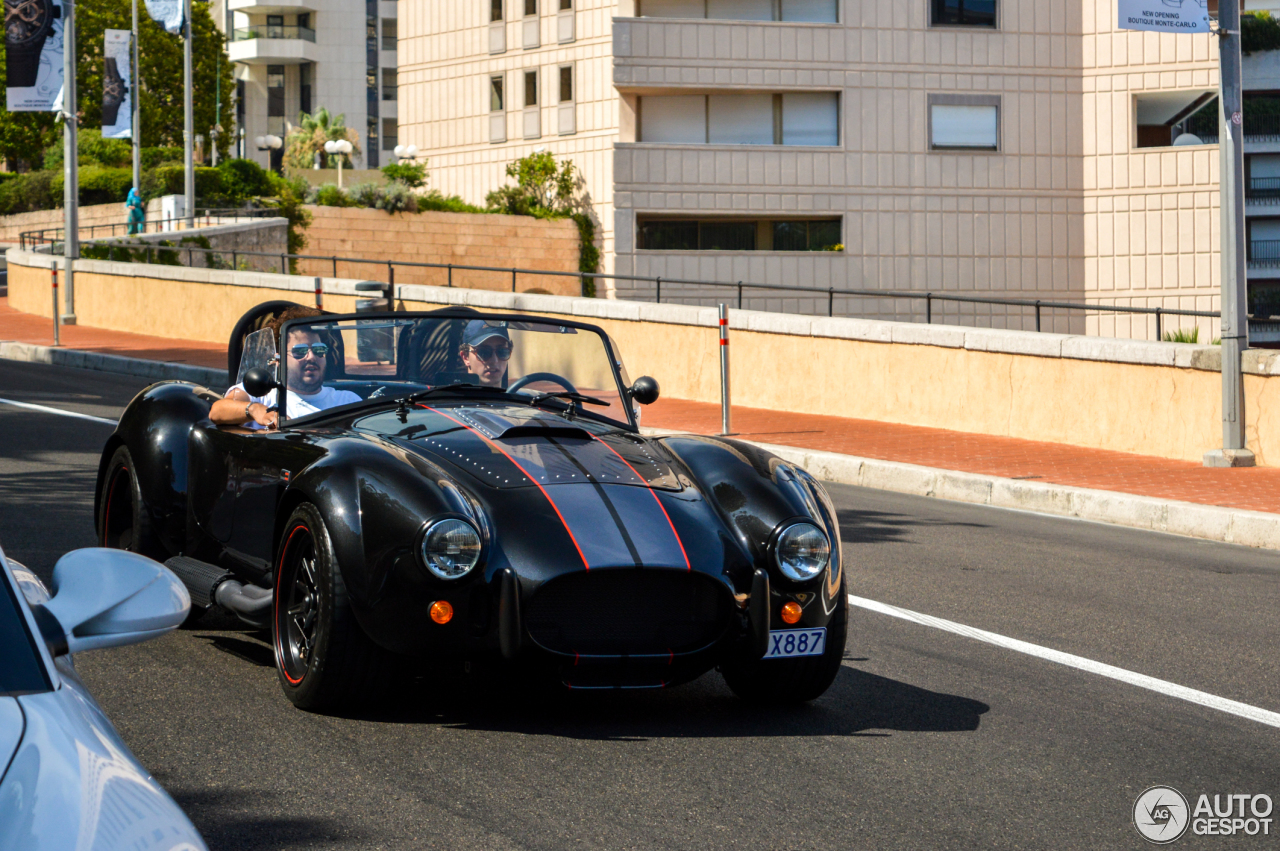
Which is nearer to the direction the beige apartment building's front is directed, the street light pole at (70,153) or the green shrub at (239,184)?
the street light pole

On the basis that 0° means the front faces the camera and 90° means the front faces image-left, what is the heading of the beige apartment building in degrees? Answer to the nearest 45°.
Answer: approximately 0°

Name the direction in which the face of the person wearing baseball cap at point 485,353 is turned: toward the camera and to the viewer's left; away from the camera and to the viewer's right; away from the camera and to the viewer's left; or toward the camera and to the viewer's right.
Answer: toward the camera and to the viewer's right

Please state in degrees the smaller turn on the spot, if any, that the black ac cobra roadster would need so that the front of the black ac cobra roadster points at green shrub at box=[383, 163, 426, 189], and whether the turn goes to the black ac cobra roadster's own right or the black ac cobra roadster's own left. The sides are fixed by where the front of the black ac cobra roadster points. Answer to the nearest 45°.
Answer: approximately 135° to the black ac cobra roadster's own left

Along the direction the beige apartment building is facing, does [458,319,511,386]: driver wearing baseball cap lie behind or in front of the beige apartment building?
in front

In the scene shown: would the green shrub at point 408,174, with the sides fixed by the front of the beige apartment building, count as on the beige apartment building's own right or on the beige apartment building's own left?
on the beige apartment building's own right

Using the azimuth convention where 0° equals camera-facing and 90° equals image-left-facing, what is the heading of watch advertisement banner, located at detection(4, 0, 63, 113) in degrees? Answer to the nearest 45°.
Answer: approximately 0°

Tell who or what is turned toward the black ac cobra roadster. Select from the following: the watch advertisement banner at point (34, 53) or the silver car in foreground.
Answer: the watch advertisement banner
